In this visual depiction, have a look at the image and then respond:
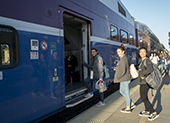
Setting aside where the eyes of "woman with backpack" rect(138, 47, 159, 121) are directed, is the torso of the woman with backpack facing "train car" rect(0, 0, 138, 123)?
yes

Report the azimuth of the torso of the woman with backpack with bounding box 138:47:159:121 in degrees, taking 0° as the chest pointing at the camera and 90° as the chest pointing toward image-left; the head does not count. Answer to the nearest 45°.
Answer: approximately 45°

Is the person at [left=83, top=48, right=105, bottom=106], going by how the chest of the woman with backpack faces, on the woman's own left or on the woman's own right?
on the woman's own right

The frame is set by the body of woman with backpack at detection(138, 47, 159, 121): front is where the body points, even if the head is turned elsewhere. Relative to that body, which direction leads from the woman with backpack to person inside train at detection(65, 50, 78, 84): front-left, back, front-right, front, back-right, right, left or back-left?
right
